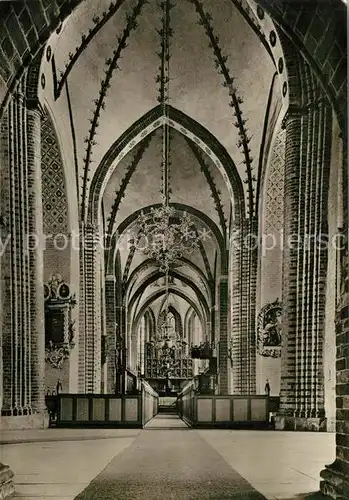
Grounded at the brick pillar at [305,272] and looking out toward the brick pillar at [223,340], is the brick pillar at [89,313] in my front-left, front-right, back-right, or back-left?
front-left

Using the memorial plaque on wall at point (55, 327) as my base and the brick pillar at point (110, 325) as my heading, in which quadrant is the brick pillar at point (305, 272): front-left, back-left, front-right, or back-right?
back-right

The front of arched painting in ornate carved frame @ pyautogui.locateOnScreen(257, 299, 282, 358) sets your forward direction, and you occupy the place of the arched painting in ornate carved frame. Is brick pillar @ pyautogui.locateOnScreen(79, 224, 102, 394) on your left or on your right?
on your right
